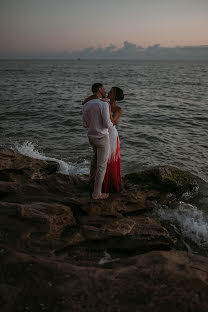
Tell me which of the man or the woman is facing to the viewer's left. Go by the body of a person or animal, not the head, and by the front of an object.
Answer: the woman

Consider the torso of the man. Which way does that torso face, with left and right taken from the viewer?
facing away from the viewer and to the right of the viewer

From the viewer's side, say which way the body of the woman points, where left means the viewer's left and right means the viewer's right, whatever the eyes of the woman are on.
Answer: facing to the left of the viewer

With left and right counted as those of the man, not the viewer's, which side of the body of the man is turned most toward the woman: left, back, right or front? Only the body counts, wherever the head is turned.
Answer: front

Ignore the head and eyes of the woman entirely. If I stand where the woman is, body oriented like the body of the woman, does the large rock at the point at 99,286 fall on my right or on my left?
on my left

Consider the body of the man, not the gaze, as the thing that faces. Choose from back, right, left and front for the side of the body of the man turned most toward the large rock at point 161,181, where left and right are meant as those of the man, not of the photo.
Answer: front

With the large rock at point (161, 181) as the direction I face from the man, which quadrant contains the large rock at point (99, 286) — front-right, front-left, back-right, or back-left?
back-right

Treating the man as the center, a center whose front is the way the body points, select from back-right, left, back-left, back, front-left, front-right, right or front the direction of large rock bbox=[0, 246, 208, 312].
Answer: back-right

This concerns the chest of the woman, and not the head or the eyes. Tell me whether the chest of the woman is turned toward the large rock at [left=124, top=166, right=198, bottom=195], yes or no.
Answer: no

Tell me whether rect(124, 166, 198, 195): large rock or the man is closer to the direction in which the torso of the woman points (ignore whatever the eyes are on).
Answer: the man

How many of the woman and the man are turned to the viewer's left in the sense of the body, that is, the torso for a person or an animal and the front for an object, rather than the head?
1
